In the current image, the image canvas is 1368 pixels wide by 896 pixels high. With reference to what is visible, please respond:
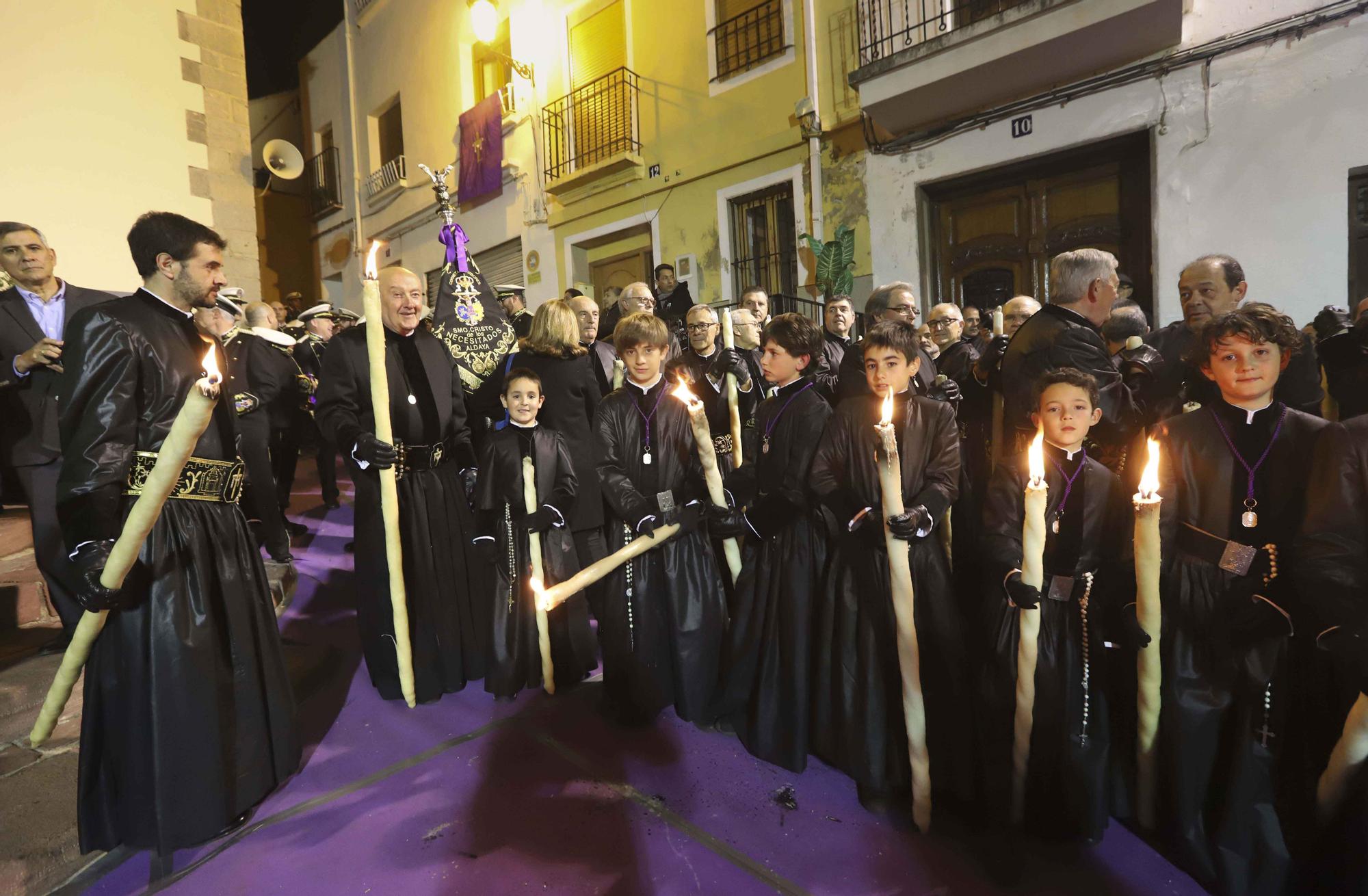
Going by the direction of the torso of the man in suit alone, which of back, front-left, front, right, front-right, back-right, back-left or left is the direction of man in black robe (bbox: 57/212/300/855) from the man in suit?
front

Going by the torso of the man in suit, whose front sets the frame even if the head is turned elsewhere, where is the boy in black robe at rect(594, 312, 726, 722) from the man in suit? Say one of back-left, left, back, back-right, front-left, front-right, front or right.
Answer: front-left

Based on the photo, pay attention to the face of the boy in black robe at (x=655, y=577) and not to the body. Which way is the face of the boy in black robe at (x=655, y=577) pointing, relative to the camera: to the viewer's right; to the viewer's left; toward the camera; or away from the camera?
toward the camera

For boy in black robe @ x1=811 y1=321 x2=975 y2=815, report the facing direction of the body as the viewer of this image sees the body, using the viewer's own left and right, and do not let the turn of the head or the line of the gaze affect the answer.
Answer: facing the viewer

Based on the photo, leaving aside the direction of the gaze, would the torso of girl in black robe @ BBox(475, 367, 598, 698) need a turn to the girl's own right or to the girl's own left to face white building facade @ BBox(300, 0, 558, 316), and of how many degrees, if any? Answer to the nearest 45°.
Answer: approximately 180°

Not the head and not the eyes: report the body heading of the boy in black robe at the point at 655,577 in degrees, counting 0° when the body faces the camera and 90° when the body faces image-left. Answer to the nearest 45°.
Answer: approximately 0°

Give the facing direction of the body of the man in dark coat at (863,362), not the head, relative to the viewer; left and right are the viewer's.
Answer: facing the viewer and to the right of the viewer

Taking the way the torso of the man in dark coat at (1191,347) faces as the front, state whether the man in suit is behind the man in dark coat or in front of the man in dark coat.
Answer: in front

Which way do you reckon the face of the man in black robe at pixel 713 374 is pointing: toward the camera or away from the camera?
toward the camera

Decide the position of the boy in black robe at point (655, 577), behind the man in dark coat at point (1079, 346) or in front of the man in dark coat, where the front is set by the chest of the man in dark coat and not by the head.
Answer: behind

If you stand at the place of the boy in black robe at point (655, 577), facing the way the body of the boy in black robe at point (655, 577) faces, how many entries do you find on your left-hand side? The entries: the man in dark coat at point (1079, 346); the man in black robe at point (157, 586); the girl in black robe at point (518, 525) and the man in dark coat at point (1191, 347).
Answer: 2

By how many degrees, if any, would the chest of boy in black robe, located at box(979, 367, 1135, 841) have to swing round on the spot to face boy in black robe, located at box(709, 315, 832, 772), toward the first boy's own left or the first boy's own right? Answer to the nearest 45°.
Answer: approximately 90° to the first boy's own right

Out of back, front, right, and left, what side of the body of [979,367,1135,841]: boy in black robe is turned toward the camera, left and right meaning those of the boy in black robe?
front

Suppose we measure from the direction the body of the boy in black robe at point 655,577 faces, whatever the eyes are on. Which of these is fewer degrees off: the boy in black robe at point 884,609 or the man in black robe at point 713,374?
the boy in black robe
